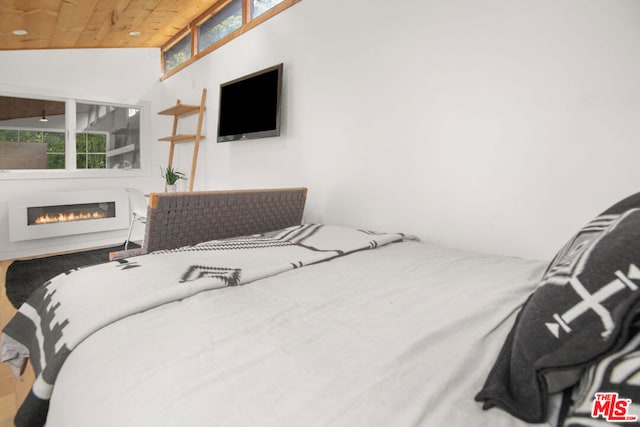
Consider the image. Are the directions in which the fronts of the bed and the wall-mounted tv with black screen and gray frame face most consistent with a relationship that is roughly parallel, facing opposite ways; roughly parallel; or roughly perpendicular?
roughly perpendicular

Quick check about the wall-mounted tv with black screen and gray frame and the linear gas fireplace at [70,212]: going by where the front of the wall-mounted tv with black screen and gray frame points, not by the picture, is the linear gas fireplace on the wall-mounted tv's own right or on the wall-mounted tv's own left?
on the wall-mounted tv's own right

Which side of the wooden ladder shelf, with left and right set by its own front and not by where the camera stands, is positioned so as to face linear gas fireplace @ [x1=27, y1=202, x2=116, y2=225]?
right

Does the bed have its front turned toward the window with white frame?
yes

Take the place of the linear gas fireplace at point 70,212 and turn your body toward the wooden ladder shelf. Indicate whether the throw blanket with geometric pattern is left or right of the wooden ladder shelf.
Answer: right

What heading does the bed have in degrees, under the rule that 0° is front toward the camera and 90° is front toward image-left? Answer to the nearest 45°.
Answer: approximately 135°

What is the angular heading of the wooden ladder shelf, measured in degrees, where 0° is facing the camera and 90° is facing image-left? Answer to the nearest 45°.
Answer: approximately 45°

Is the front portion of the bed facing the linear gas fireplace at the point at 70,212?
yes

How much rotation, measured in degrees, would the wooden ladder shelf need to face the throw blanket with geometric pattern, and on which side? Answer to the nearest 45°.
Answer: approximately 45° to its left

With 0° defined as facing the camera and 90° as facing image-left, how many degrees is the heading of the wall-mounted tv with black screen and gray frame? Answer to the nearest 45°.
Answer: approximately 45°
